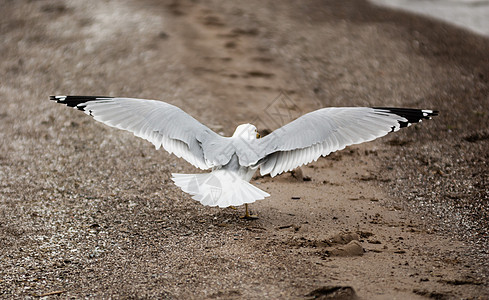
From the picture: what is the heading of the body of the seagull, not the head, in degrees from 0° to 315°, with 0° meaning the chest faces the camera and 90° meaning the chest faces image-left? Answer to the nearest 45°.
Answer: approximately 180°
